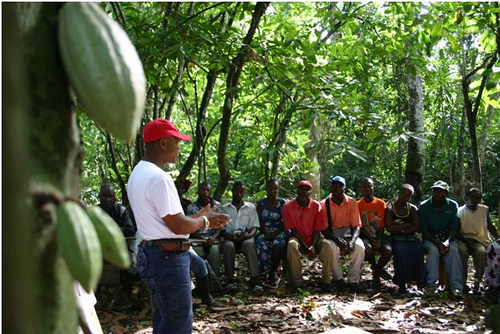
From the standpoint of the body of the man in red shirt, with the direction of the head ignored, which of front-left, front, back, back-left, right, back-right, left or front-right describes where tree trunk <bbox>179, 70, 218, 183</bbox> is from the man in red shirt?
right

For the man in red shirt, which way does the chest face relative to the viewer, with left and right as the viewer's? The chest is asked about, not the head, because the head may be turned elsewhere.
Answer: facing the viewer

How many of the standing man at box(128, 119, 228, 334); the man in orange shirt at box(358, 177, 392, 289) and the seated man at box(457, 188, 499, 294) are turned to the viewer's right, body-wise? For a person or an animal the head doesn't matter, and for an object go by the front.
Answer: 1

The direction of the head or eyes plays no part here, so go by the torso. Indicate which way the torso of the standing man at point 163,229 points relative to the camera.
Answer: to the viewer's right

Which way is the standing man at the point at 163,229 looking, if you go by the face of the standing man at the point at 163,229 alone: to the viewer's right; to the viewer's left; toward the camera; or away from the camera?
to the viewer's right

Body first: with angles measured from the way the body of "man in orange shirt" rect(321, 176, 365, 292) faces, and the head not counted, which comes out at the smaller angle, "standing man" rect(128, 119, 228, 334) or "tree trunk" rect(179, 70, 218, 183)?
the standing man

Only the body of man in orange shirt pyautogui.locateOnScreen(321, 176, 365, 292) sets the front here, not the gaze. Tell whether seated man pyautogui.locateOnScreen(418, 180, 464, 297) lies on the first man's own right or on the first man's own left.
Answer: on the first man's own left

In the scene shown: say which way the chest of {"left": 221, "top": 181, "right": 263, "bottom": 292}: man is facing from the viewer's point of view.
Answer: toward the camera

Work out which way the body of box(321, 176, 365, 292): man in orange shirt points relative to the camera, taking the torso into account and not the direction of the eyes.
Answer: toward the camera

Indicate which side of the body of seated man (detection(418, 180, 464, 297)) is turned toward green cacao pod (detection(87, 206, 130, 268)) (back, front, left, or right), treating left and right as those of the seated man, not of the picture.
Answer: front
